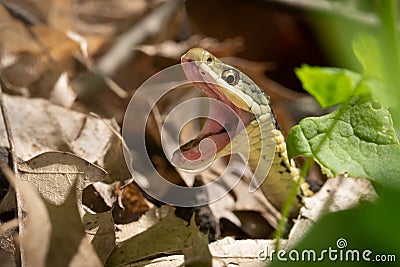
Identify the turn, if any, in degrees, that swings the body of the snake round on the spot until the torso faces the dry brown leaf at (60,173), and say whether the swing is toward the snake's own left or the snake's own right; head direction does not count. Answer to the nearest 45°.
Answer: approximately 45° to the snake's own left

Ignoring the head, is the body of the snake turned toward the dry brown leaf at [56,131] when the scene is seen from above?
yes

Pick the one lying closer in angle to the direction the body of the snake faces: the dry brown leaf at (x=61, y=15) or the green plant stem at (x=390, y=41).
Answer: the dry brown leaf

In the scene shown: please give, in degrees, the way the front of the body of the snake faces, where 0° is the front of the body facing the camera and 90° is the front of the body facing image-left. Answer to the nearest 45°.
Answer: approximately 90°

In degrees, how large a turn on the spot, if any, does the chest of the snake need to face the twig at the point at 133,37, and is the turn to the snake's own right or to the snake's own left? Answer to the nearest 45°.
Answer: approximately 45° to the snake's own right

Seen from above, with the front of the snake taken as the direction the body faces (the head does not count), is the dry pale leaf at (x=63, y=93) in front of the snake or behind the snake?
in front

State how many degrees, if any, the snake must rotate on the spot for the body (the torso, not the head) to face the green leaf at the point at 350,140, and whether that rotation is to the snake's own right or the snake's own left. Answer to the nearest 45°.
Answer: approximately 135° to the snake's own left
